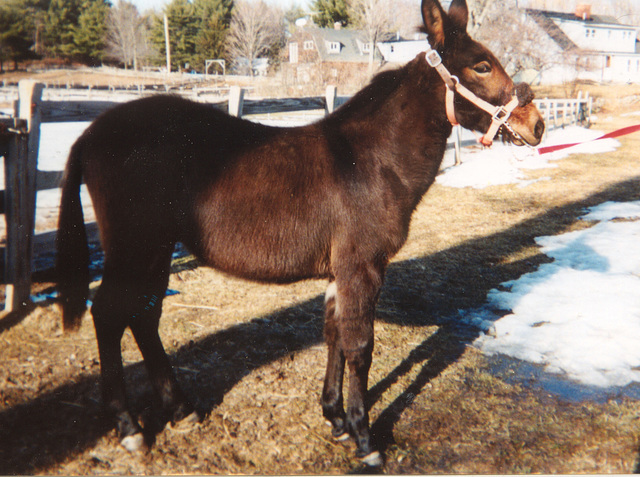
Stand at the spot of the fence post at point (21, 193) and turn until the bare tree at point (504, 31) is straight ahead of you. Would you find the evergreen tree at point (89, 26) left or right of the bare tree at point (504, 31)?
left

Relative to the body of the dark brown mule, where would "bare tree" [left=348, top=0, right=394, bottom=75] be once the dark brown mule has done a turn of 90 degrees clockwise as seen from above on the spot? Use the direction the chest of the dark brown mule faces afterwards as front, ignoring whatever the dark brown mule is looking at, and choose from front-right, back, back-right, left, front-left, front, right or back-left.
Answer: back

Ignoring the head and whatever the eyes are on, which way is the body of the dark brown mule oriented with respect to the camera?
to the viewer's right

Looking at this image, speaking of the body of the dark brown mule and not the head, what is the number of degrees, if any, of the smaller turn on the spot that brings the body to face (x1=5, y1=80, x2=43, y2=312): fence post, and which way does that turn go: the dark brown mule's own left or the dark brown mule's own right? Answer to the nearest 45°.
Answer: approximately 135° to the dark brown mule's own left

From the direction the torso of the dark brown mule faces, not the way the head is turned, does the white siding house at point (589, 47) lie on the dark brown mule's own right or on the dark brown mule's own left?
on the dark brown mule's own left

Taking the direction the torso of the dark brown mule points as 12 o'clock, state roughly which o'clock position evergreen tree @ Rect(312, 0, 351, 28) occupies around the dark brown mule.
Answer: The evergreen tree is roughly at 9 o'clock from the dark brown mule.

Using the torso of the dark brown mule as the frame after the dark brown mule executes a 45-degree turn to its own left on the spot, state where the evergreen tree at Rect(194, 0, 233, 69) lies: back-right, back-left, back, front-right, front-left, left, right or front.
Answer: front-left

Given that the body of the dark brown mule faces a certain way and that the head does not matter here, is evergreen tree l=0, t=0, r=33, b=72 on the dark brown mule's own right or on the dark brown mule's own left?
on the dark brown mule's own left
